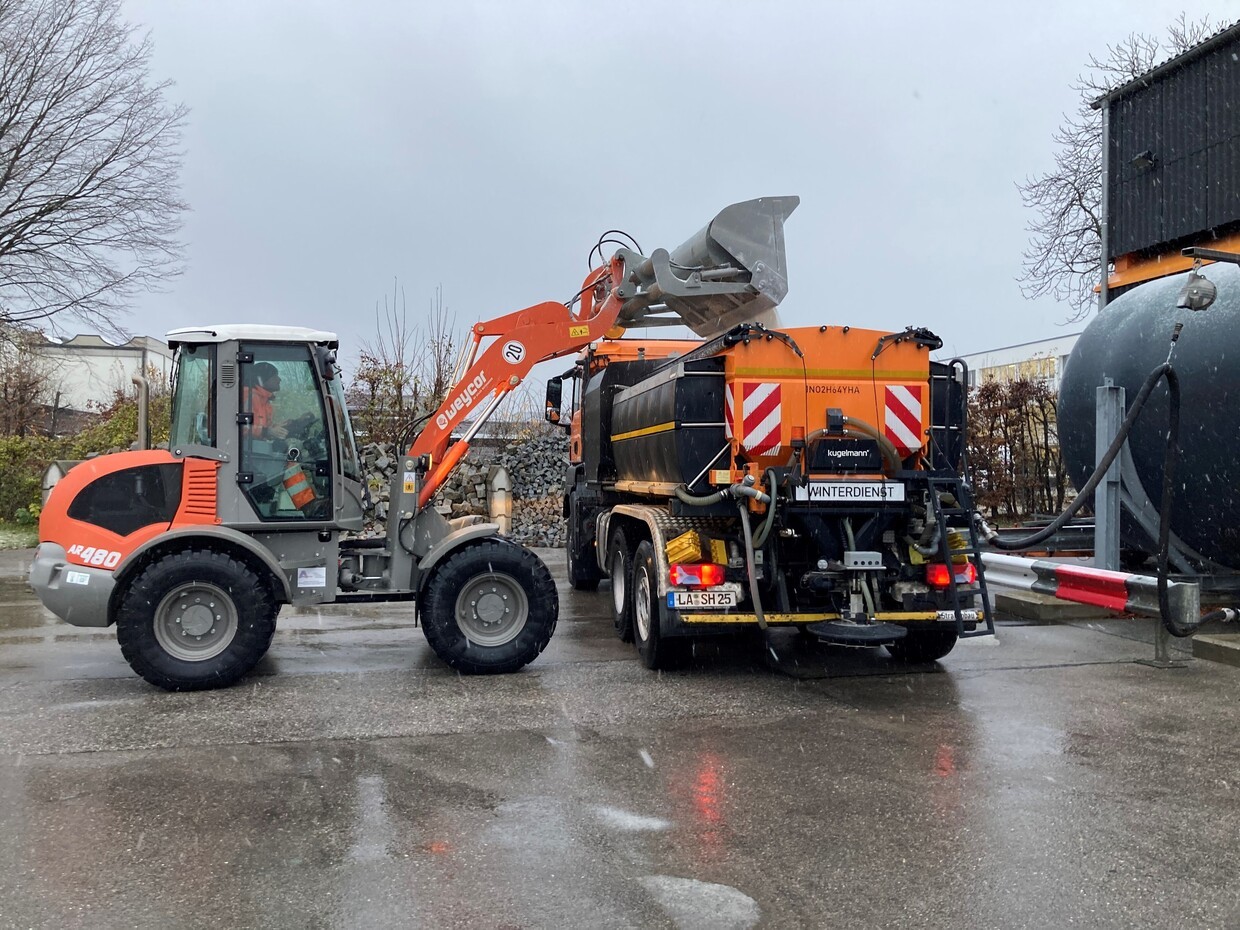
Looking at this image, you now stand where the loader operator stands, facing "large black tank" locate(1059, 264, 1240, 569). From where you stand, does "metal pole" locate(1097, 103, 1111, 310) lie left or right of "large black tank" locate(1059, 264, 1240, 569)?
left

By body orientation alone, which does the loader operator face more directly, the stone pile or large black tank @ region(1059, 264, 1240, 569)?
the large black tank

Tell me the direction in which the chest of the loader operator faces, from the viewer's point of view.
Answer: to the viewer's right

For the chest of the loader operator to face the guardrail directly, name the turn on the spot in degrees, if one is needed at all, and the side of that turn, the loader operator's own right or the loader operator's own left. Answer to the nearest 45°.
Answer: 0° — they already face it

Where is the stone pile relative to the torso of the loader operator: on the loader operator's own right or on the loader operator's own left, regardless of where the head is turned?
on the loader operator's own left

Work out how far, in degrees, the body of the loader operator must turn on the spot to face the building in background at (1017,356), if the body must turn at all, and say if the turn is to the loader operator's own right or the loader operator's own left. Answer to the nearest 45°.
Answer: approximately 45° to the loader operator's own left

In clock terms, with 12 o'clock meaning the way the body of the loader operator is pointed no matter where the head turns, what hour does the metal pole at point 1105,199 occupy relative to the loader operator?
The metal pole is roughly at 11 o'clock from the loader operator.
